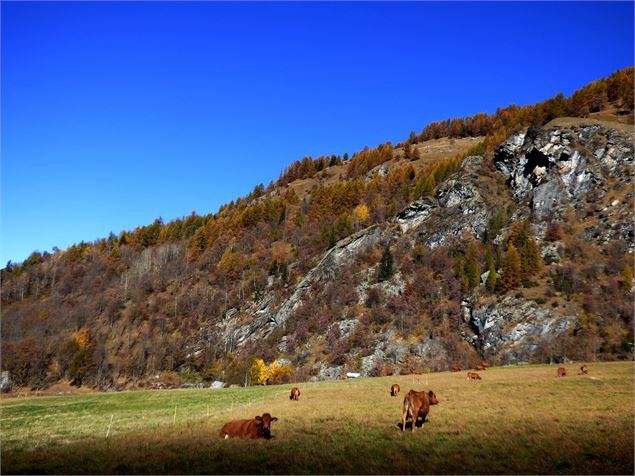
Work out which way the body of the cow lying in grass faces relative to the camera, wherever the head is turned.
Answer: to the viewer's right

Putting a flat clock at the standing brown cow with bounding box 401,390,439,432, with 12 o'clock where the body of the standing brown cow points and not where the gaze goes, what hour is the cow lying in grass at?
The cow lying in grass is roughly at 7 o'clock from the standing brown cow.

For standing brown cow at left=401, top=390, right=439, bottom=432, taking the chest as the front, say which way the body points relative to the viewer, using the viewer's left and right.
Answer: facing away from the viewer and to the right of the viewer

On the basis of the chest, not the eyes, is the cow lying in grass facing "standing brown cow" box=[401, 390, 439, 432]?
yes
